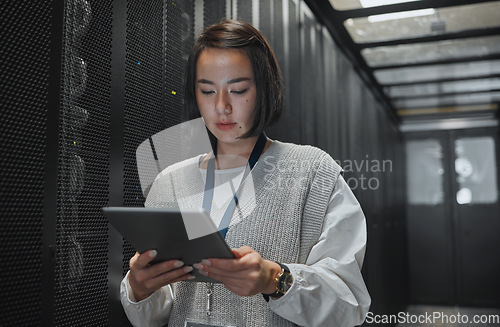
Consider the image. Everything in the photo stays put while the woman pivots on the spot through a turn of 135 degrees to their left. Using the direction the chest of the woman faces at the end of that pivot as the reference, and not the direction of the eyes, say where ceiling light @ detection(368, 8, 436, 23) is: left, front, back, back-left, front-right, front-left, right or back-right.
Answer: front-left

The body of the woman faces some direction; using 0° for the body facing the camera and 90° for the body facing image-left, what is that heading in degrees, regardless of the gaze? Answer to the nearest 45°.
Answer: approximately 45°

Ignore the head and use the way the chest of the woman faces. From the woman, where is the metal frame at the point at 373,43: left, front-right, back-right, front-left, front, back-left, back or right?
back
